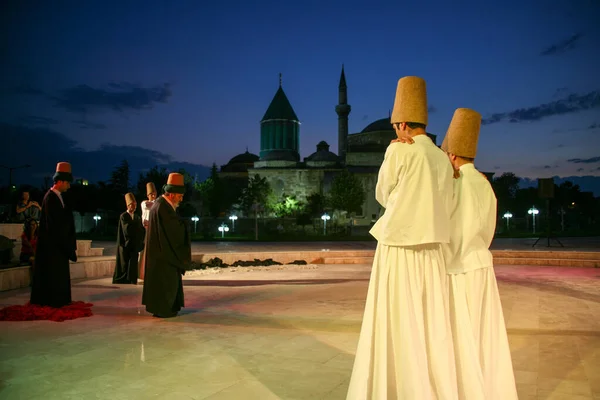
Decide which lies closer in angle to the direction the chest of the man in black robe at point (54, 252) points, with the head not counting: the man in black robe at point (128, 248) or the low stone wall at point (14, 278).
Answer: the man in black robe

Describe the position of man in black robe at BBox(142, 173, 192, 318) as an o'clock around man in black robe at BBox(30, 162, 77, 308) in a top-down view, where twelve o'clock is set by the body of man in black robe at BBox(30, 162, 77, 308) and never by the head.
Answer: man in black robe at BBox(142, 173, 192, 318) is roughly at 1 o'clock from man in black robe at BBox(30, 162, 77, 308).

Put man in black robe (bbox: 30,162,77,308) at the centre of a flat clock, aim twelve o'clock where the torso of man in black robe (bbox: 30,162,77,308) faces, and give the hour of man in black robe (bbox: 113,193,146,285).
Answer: man in black robe (bbox: 113,193,146,285) is roughly at 10 o'clock from man in black robe (bbox: 30,162,77,308).

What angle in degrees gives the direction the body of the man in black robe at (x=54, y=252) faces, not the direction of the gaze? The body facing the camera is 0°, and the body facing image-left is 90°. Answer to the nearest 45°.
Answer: approximately 270°

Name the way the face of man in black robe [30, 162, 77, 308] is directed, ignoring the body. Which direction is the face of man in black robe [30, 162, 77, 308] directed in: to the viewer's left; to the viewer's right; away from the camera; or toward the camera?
to the viewer's right

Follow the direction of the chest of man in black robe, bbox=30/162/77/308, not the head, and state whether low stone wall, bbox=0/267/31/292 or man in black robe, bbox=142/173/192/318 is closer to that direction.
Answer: the man in black robe
